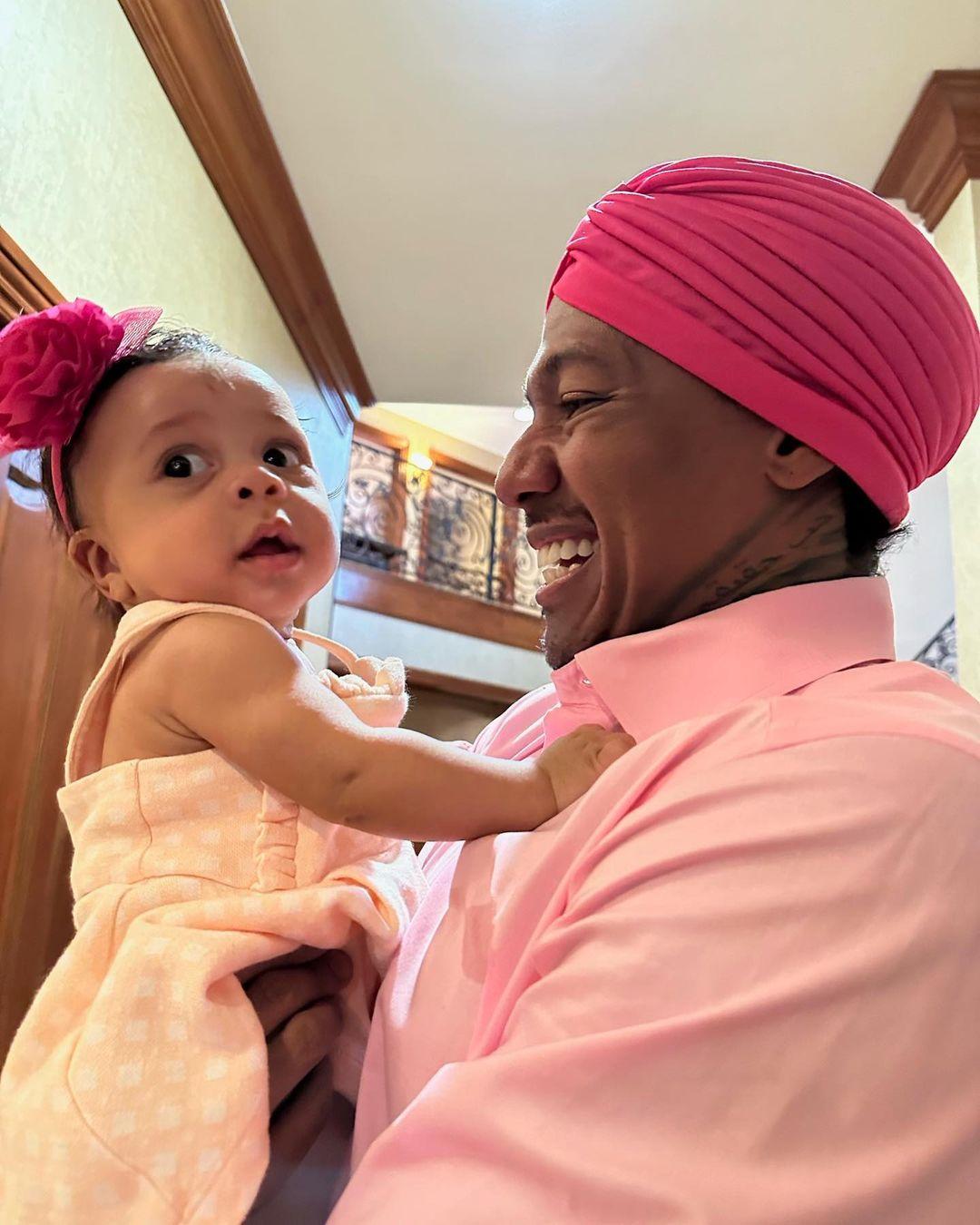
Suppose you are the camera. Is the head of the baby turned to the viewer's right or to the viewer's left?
to the viewer's right

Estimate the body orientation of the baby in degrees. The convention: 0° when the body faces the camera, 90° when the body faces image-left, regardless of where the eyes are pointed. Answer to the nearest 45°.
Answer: approximately 270°

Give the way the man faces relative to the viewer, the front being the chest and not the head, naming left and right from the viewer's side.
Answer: facing to the left of the viewer

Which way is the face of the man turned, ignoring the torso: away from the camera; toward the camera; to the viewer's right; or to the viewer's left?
to the viewer's left

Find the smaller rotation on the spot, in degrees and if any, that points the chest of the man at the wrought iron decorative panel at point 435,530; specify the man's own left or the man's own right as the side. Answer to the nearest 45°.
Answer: approximately 90° to the man's own right
